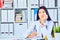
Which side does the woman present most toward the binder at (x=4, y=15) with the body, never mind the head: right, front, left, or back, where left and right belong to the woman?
right

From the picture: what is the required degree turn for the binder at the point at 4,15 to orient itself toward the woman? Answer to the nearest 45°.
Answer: approximately 90° to its left

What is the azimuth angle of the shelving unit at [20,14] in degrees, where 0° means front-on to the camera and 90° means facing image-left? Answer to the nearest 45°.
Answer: approximately 0°

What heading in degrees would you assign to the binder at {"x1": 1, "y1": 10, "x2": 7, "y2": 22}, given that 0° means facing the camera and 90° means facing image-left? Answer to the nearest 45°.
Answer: approximately 0°

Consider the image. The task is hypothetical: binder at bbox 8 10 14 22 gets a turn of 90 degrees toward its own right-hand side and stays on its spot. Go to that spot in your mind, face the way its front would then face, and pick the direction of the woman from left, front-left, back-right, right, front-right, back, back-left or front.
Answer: back
